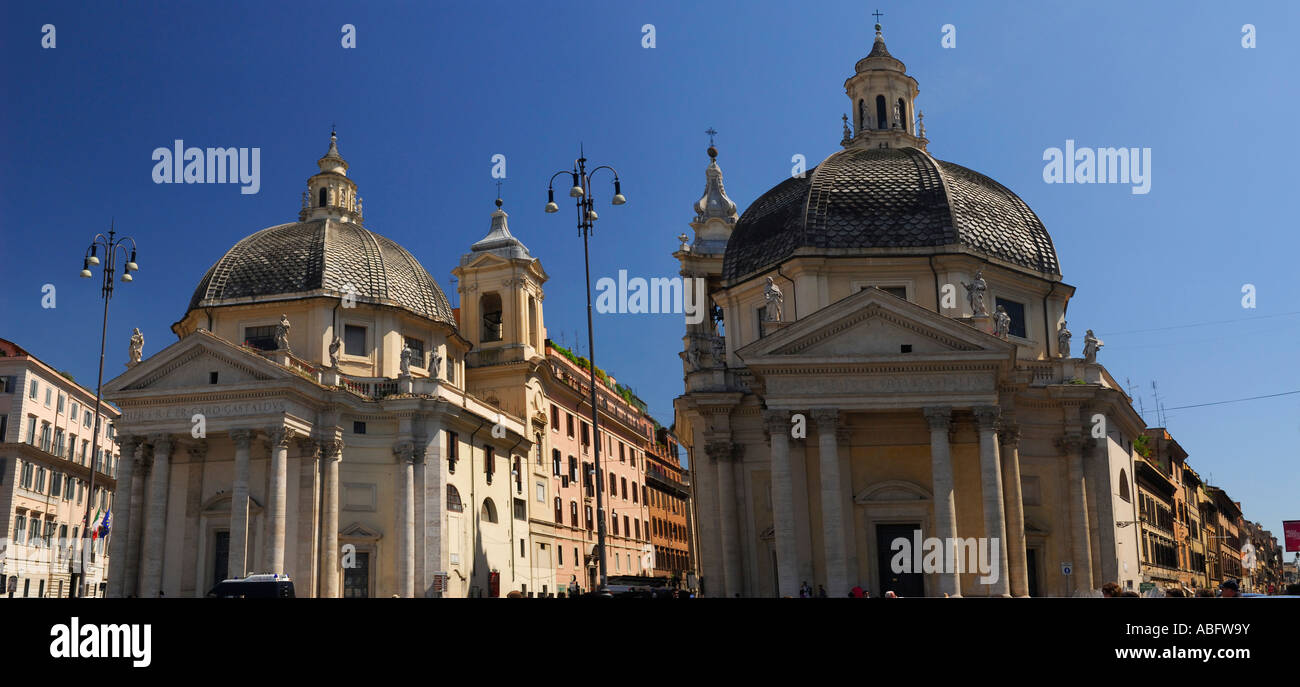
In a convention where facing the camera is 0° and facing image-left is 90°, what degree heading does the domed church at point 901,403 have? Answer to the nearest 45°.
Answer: approximately 0°
